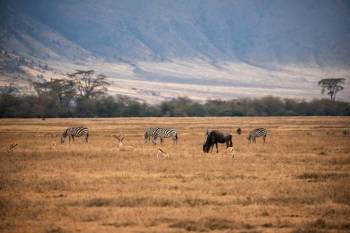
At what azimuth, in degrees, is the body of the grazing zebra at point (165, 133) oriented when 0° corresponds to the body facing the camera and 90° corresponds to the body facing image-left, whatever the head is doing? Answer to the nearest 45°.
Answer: approximately 90°

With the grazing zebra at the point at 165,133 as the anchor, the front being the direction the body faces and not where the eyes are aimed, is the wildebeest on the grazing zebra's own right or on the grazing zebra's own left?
on the grazing zebra's own left
